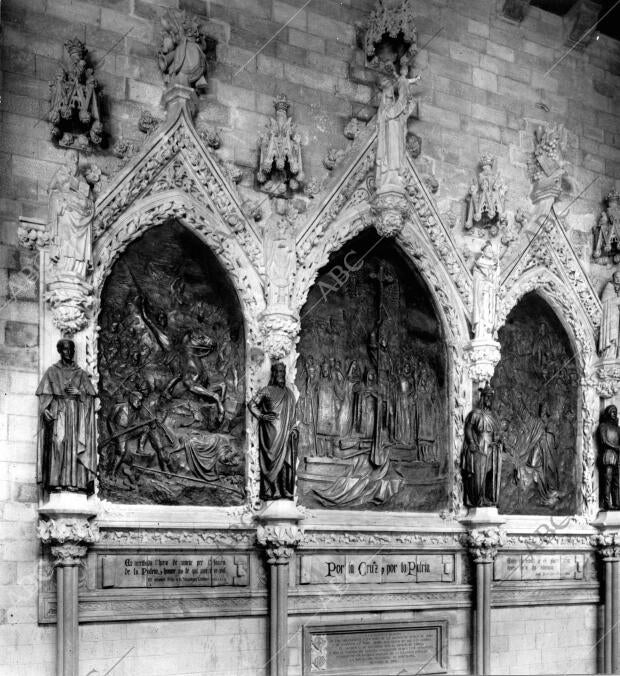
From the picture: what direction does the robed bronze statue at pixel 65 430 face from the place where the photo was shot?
facing the viewer

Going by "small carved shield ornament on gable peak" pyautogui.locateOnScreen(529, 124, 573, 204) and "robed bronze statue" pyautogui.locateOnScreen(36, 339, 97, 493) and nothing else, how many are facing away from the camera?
0

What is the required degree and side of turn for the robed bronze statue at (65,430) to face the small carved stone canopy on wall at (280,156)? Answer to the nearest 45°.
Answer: approximately 135° to its left

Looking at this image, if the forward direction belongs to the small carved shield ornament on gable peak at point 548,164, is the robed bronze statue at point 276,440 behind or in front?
in front

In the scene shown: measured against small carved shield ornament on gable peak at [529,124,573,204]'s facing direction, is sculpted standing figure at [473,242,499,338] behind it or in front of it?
in front
